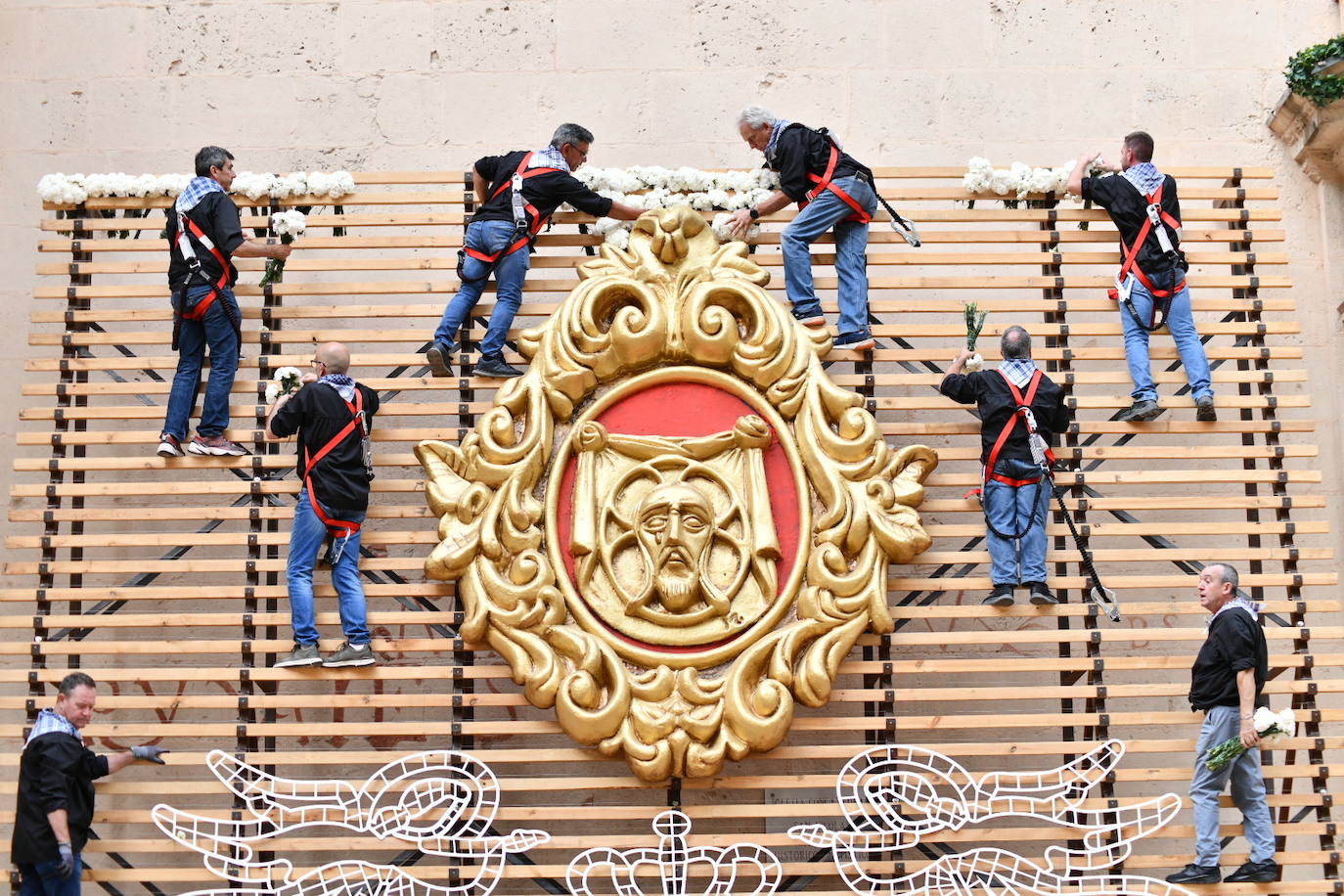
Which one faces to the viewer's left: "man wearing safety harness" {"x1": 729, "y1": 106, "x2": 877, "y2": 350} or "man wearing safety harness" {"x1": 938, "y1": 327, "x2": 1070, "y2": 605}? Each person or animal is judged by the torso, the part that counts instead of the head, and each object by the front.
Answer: "man wearing safety harness" {"x1": 729, "y1": 106, "x2": 877, "y2": 350}

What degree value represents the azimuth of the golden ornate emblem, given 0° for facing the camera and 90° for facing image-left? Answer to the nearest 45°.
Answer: approximately 0°

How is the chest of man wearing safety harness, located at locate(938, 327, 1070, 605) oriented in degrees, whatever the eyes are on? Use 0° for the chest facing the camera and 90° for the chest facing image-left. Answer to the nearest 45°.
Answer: approximately 180°

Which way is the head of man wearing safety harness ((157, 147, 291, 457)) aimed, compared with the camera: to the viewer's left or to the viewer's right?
to the viewer's right

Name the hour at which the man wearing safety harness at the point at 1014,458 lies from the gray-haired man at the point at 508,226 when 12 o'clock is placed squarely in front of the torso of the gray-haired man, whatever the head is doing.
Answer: The man wearing safety harness is roughly at 2 o'clock from the gray-haired man.

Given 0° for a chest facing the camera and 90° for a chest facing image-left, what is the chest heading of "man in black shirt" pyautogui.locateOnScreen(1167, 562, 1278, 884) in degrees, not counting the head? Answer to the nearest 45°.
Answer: approximately 90°

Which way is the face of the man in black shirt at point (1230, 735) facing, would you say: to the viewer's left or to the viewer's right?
to the viewer's left

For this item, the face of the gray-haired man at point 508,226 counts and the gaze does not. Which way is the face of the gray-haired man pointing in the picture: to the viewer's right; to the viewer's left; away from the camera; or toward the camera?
to the viewer's right

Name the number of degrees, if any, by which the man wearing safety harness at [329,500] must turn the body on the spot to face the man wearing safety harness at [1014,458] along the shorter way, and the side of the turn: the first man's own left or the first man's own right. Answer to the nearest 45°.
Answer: approximately 135° to the first man's own right
